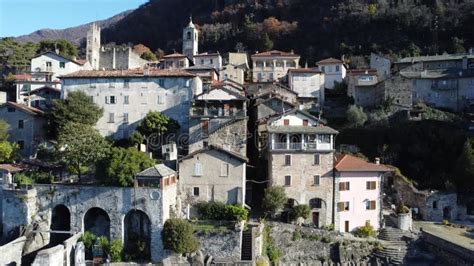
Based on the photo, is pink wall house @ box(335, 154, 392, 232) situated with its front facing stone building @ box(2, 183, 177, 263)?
no

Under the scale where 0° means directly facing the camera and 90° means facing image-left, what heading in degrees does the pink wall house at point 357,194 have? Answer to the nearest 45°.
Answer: approximately 0°

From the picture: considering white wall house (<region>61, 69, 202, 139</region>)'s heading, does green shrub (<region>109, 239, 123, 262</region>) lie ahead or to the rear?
ahead

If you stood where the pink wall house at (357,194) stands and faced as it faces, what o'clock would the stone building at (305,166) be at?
The stone building is roughly at 2 o'clock from the pink wall house.

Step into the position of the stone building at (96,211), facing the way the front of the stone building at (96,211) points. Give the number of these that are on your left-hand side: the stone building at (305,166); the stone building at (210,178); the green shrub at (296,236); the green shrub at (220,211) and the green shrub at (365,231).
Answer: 5

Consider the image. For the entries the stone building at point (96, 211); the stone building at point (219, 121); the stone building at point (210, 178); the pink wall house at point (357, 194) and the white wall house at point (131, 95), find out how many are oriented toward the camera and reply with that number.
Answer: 5

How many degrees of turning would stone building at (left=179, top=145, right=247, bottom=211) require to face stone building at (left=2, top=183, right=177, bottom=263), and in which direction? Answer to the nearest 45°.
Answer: approximately 90° to its right

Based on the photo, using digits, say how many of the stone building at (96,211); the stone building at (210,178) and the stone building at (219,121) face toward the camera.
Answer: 3

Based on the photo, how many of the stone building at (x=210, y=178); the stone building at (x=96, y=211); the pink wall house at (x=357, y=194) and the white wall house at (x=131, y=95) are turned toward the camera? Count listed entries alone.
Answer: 4

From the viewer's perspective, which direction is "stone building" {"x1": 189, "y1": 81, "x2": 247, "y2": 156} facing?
toward the camera

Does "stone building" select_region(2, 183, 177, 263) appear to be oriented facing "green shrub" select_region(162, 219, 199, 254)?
no

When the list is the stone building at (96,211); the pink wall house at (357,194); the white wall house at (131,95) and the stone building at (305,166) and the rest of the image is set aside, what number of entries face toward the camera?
4

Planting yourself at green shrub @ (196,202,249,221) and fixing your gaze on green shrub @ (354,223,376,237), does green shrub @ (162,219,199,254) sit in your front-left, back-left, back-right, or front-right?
back-right

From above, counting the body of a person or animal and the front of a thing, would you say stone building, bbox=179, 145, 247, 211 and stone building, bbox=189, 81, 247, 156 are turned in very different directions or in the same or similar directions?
same or similar directions

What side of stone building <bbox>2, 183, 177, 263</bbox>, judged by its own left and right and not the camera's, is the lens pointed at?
front

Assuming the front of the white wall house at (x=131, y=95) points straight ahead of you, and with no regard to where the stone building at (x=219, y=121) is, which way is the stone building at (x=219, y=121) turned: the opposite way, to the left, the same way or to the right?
the same way

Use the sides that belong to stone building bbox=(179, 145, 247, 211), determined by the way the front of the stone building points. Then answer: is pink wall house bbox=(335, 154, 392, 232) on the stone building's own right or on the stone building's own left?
on the stone building's own left

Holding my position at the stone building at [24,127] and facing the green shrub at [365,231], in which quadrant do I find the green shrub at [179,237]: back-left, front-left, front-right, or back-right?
front-right
